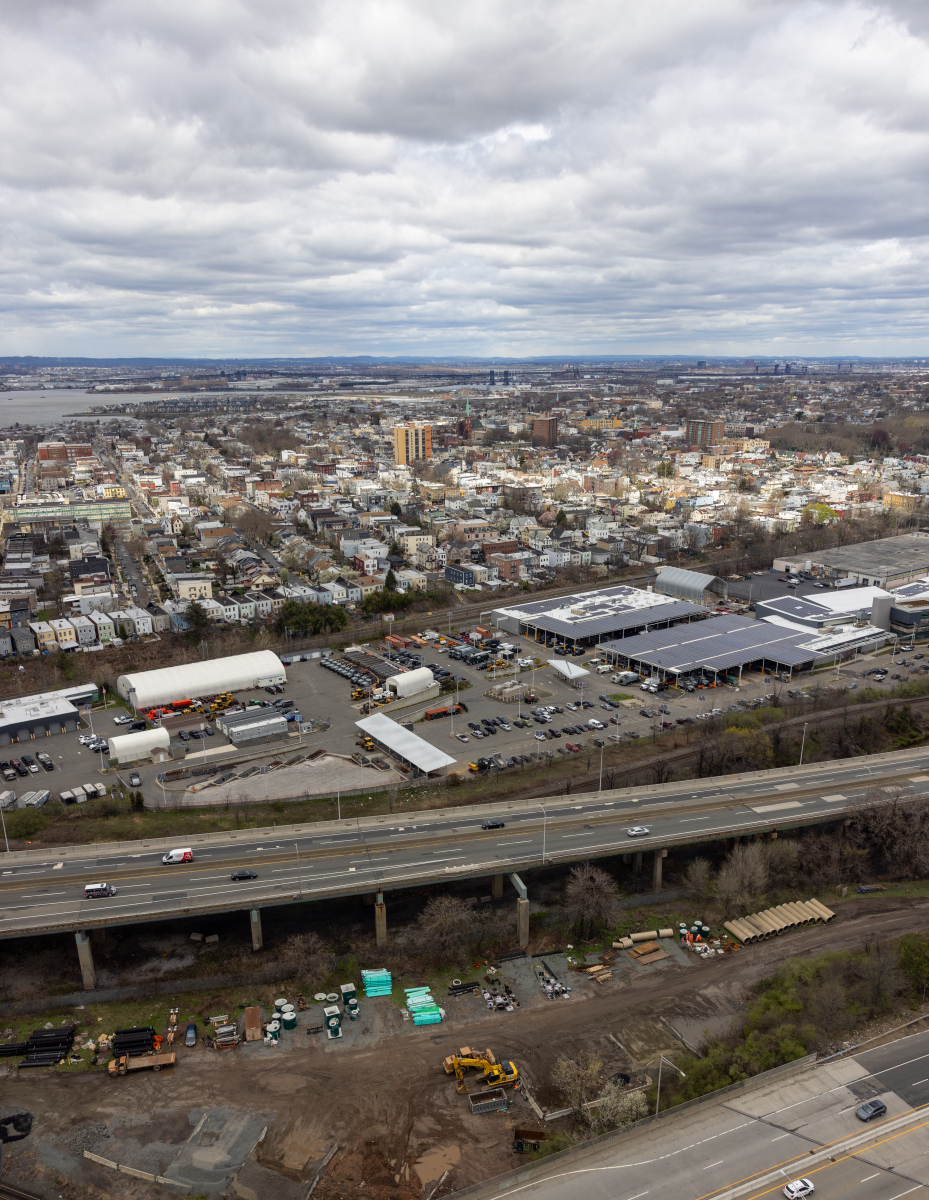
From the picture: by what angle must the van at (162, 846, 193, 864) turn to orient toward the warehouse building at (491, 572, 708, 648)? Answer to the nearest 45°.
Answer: approximately 135° to its right

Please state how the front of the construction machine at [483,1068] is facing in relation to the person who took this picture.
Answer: facing to the left of the viewer

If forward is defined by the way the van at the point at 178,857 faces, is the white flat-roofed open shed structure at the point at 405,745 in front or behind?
behind

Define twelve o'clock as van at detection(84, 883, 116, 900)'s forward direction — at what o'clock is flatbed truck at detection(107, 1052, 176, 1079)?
The flatbed truck is roughly at 3 o'clock from the van.

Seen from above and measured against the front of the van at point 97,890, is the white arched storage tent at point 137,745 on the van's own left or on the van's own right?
on the van's own left

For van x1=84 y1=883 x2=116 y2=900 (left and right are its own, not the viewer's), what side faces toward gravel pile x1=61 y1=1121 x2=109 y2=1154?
right

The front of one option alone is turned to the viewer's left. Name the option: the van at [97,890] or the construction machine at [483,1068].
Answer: the construction machine

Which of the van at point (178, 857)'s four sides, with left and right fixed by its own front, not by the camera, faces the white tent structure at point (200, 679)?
right

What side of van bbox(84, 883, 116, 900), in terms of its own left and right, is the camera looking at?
right

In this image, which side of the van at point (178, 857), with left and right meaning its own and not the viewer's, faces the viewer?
left

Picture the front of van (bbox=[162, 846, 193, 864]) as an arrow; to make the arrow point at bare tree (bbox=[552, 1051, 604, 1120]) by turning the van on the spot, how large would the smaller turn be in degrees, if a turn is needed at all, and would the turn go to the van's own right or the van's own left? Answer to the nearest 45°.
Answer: approximately 135° to the van's own left
